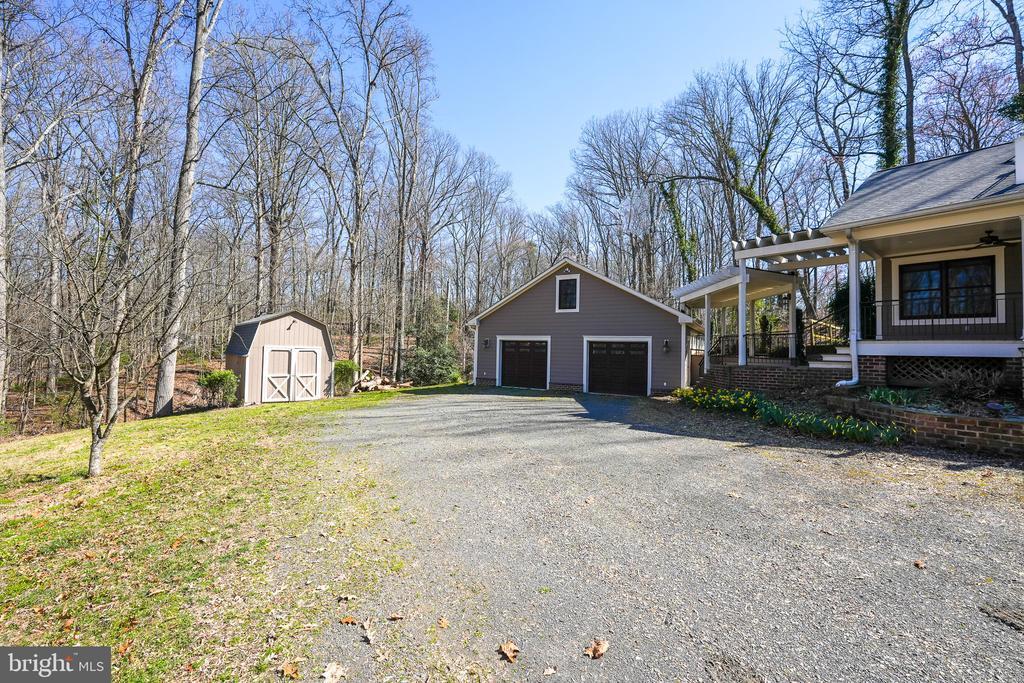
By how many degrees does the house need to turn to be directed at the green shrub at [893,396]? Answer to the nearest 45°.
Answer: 0° — it already faces it

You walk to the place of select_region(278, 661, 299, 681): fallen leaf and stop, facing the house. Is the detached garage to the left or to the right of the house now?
left

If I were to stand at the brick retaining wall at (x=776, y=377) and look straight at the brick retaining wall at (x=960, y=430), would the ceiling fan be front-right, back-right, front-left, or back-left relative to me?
front-left

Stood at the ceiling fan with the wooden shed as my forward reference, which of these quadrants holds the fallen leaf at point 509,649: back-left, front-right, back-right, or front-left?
front-left

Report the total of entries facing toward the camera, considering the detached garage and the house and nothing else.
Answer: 2

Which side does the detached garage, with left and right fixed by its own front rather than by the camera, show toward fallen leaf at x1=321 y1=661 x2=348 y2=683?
front

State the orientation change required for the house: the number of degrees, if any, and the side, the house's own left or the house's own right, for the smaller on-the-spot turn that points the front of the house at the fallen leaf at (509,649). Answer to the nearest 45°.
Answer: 0° — it already faces it

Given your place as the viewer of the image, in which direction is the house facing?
facing the viewer

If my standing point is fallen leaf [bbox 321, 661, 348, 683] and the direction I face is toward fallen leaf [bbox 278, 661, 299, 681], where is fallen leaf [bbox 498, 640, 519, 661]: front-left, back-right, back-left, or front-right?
back-right

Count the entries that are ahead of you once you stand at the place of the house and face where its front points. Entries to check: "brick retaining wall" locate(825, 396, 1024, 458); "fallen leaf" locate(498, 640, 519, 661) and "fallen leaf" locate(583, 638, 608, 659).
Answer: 3

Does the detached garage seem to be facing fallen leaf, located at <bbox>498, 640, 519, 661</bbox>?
yes

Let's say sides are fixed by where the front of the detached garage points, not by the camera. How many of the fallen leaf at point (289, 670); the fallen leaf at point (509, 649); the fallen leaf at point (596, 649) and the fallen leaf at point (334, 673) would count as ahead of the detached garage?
4

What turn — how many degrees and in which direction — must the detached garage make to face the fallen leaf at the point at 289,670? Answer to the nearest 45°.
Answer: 0° — it already faces it

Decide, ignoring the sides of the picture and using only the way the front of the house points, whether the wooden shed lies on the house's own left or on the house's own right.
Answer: on the house's own right

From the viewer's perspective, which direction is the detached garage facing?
toward the camera
